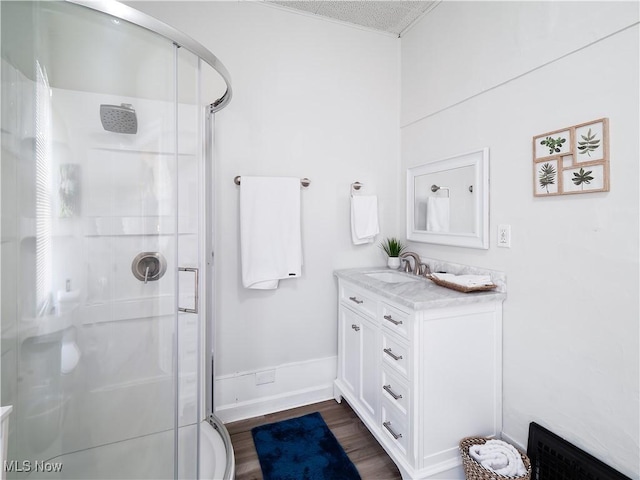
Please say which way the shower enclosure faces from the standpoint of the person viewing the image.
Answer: facing the viewer and to the right of the viewer

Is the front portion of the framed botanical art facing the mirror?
no

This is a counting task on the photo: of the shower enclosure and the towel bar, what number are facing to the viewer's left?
0

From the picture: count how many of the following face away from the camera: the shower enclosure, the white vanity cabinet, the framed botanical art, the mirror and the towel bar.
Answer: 0

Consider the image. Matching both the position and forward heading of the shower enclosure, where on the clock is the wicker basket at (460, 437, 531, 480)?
The wicker basket is roughly at 11 o'clock from the shower enclosure.

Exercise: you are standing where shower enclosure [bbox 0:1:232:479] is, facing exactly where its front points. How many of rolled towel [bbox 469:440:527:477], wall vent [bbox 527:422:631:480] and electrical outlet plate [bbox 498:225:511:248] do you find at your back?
0

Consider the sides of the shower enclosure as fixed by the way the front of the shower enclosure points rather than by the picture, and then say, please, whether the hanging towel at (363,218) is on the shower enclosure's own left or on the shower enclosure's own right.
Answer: on the shower enclosure's own left

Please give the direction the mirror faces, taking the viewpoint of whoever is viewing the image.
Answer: facing the viewer and to the left of the viewer

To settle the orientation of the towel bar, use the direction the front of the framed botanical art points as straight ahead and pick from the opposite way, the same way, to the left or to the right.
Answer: to the left

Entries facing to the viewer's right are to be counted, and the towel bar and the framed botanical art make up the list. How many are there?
0

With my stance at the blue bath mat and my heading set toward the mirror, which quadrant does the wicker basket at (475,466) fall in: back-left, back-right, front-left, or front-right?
front-right

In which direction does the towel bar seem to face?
toward the camera

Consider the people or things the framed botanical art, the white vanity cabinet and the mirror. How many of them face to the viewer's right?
0
